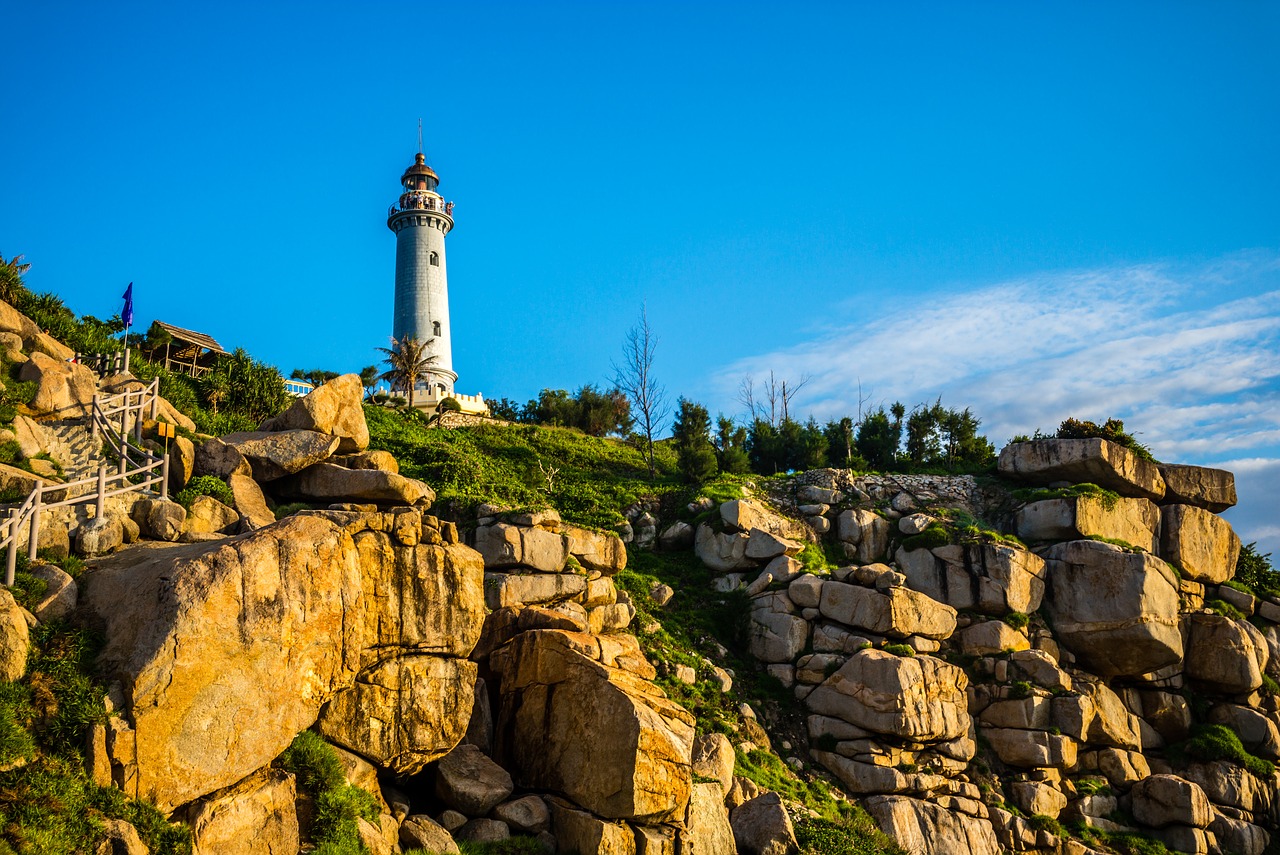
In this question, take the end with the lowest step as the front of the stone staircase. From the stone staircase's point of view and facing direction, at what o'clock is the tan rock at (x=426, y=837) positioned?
The tan rock is roughly at 12 o'clock from the stone staircase.

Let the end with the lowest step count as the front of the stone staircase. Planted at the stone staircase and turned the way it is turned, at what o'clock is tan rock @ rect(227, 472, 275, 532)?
The tan rock is roughly at 11 o'clock from the stone staircase.

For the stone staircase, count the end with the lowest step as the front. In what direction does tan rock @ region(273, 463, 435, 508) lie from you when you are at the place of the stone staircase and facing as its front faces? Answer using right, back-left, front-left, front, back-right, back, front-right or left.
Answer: front-left

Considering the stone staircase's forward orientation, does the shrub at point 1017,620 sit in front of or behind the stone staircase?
in front

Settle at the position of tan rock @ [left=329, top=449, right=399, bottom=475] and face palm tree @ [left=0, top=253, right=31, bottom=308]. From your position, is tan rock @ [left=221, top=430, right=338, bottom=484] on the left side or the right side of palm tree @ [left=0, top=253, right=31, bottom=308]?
left

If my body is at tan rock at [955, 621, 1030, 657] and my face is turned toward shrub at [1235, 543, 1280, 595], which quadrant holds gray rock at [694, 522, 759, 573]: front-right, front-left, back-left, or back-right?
back-left
